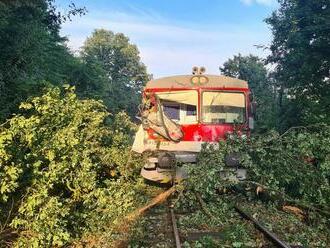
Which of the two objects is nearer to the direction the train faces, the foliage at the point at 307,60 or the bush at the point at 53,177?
the bush

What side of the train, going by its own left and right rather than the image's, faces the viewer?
front

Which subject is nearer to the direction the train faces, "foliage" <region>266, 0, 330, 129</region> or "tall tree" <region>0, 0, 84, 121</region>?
the tall tree

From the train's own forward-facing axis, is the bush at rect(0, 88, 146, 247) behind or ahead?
ahead

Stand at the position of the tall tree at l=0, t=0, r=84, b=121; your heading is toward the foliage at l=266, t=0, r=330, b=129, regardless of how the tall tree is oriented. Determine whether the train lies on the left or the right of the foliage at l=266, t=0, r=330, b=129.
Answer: right

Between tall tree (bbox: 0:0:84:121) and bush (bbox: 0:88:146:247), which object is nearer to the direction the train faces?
the bush

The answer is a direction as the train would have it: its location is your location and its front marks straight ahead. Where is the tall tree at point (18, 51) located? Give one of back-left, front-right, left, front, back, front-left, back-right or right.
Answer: right

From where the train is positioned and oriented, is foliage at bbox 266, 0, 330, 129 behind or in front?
behind
